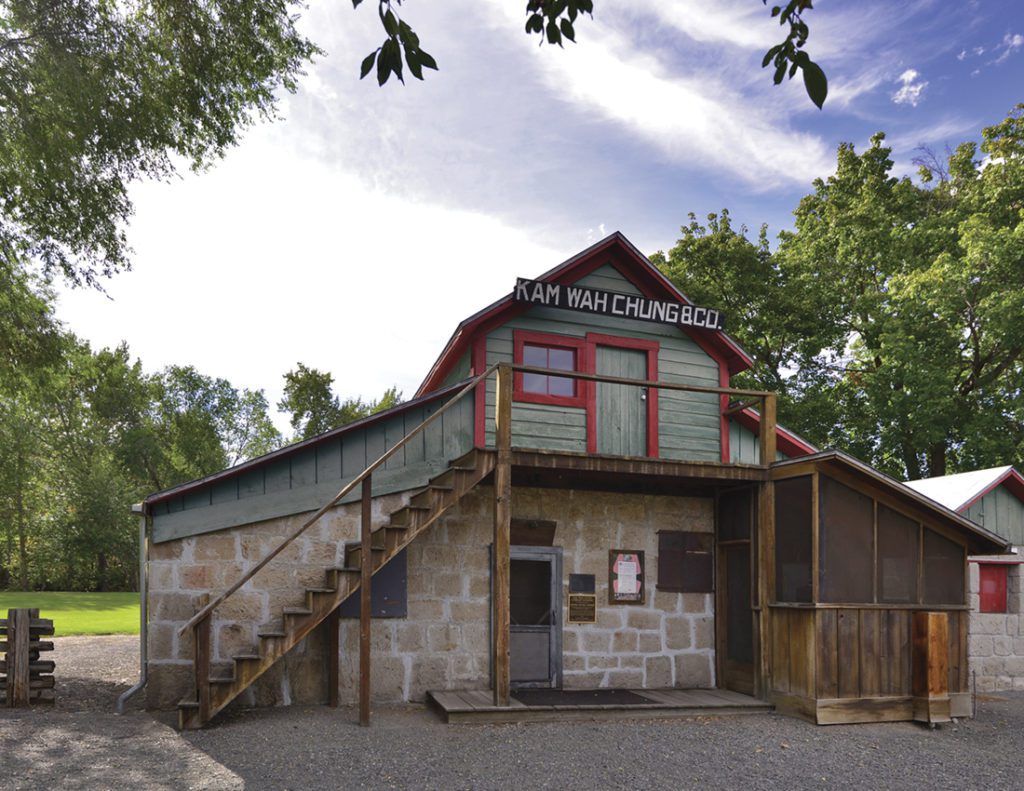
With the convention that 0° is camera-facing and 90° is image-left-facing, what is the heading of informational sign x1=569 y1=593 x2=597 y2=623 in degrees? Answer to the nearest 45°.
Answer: approximately 0°

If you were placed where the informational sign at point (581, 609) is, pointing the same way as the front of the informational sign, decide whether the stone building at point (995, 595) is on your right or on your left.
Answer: on your left

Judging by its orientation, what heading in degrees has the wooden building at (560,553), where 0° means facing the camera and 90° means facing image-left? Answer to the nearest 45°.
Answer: approximately 0°

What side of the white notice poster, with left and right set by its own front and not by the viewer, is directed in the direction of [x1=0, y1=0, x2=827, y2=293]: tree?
right

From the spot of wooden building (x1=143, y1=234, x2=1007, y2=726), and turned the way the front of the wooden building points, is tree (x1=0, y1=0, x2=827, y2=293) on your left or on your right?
on your right
